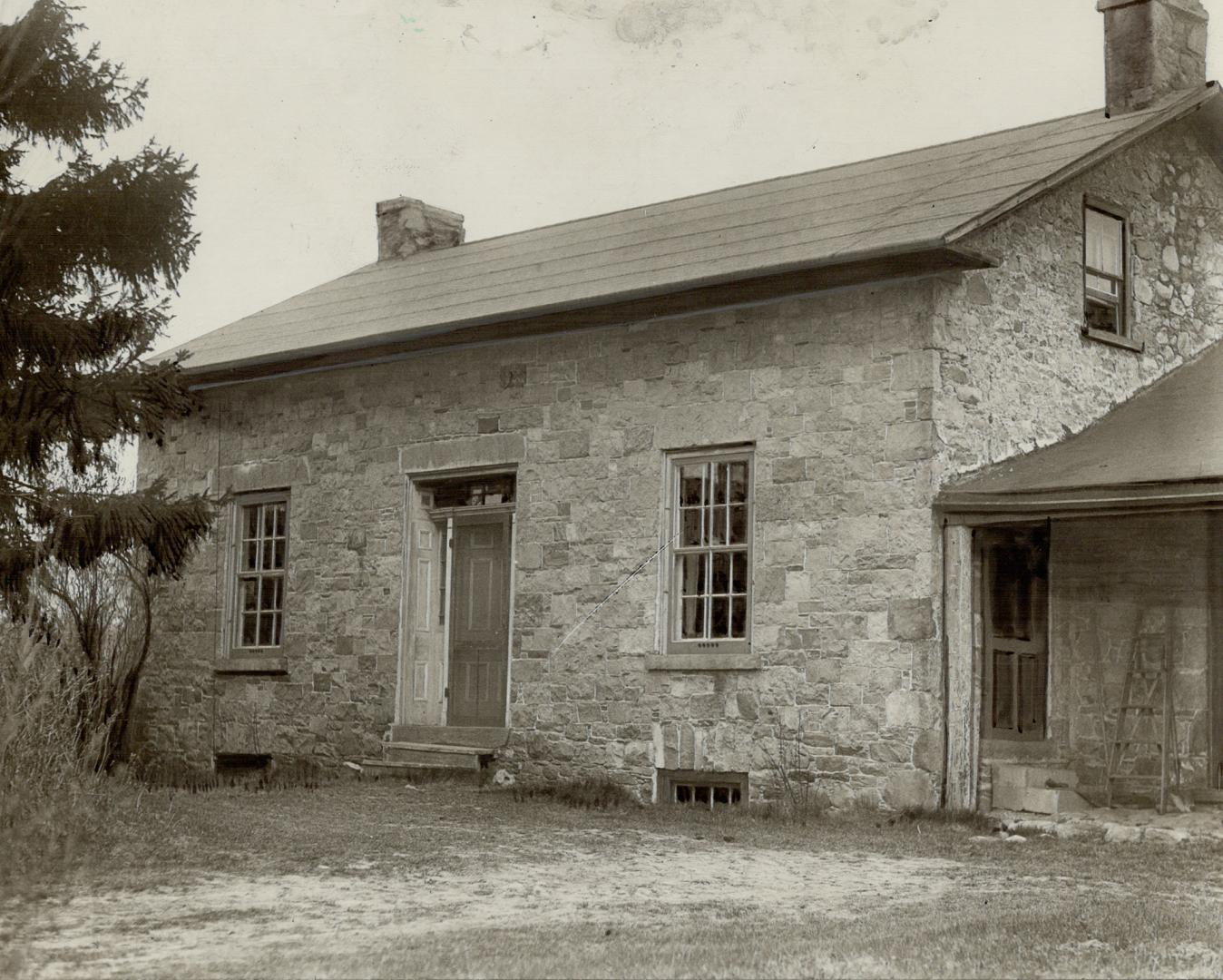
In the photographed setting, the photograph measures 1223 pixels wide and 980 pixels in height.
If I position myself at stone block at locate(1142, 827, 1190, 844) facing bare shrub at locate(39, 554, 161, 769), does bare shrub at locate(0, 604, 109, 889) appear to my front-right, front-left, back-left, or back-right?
front-left

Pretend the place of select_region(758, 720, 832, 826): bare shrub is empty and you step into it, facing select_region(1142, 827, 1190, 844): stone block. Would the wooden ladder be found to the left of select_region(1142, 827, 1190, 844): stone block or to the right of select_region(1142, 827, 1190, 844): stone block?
left

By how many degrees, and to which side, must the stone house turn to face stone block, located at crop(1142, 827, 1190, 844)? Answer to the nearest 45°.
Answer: approximately 90° to its left

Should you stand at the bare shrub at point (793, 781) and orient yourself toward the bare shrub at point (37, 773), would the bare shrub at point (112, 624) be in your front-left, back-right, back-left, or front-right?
front-right

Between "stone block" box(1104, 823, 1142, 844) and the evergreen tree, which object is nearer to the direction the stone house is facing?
the evergreen tree

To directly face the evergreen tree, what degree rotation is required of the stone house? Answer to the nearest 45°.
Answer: approximately 45° to its right

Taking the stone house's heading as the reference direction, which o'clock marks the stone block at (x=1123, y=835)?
The stone block is roughly at 9 o'clock from the stone house.

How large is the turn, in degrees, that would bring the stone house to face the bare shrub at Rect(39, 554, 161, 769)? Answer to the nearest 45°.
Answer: approximately 90° to its right

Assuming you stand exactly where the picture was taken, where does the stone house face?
facing the viewer and to the left of the viewer

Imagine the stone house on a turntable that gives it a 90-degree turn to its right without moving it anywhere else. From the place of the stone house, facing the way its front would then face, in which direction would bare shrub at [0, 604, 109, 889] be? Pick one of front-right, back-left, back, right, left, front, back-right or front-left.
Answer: left
